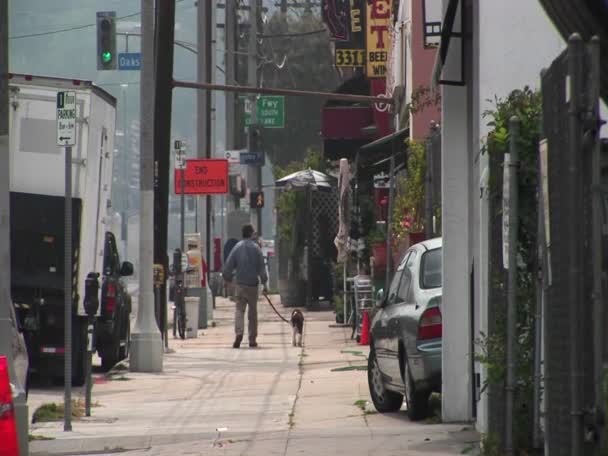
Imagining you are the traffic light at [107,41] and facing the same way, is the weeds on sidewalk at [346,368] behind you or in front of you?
in front

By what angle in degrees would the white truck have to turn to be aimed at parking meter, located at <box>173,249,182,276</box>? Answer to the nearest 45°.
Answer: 0° — it already faces it

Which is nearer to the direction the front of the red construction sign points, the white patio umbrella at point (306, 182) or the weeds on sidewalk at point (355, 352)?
the weeds on sidewalk

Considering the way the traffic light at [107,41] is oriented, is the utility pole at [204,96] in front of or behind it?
behind

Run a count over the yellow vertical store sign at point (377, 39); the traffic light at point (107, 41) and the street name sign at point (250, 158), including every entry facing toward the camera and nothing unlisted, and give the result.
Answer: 3

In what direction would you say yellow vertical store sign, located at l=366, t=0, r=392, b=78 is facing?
toward the camera

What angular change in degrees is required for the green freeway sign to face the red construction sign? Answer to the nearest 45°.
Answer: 0° — it already faces it

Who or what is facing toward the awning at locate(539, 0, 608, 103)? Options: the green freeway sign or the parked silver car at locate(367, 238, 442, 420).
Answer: the green freeway sign

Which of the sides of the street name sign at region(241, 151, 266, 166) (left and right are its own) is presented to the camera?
front

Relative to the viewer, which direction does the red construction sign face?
toward the camera

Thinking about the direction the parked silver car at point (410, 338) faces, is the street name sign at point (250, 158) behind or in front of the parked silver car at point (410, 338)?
in front

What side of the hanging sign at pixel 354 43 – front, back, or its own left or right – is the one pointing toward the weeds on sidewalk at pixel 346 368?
front

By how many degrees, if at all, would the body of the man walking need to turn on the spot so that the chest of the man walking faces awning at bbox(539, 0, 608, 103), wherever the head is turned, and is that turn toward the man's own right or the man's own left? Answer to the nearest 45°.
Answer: approximately 180°

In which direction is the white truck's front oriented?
away from the camera
